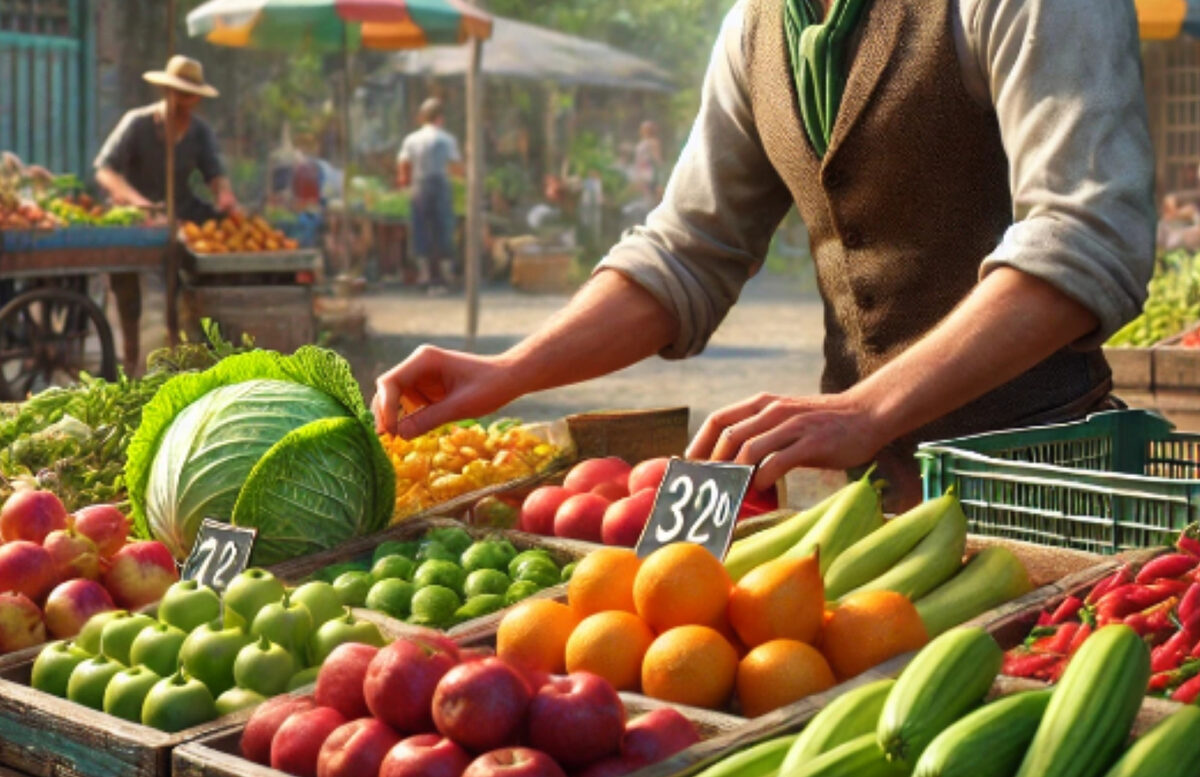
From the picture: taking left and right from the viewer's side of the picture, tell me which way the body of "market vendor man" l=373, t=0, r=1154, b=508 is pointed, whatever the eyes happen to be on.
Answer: facing the viewer and to the left of the viewer

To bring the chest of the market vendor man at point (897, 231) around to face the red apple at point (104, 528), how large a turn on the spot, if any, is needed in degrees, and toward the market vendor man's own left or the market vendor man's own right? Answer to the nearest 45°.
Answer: approximately 45° to the market vendor man's own right

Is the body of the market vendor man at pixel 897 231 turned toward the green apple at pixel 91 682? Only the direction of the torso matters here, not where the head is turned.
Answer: yes

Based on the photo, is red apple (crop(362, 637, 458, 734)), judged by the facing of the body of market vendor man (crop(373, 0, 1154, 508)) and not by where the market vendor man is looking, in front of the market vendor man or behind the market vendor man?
in front

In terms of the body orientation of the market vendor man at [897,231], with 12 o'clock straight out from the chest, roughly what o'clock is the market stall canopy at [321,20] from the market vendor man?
The market stall canopy is roughly at 4 o'clock from the market vendor man.

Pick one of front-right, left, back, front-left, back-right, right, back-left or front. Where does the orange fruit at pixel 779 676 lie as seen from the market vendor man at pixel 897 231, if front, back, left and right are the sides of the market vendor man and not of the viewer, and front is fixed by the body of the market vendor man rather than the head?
front-left

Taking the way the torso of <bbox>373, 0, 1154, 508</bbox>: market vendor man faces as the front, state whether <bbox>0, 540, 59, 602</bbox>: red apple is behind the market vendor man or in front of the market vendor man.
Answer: in front

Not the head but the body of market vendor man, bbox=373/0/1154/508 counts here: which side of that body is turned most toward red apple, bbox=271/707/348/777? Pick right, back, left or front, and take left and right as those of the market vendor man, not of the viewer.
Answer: front

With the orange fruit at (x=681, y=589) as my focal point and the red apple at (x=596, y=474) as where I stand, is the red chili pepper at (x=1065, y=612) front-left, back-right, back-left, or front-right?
front-left

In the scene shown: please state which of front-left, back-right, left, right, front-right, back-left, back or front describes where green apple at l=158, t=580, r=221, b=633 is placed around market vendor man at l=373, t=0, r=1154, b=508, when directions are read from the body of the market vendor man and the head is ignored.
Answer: front

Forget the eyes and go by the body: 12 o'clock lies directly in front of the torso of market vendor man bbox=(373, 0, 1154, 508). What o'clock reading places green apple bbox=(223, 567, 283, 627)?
The green apple is roughly at 12 o'clock from the market vendor man.

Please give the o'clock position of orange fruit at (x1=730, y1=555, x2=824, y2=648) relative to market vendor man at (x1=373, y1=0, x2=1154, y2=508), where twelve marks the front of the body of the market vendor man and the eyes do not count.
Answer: The orange fruit is roughly at 11 o'clock from the market vendor man.

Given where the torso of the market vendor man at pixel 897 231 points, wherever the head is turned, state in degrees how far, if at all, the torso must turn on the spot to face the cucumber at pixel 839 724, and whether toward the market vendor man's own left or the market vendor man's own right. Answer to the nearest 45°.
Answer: approximately 45° to the market vendor man's own left

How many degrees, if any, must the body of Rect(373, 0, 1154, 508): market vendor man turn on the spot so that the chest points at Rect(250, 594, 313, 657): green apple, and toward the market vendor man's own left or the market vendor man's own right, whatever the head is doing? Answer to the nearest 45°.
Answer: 0° — they already face it
